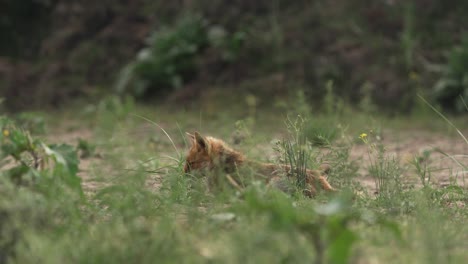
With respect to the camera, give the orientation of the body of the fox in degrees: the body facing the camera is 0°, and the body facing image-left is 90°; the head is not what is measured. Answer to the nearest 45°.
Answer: approximately 90°

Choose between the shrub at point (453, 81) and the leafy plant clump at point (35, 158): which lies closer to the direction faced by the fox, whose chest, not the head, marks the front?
the leafy plant clump

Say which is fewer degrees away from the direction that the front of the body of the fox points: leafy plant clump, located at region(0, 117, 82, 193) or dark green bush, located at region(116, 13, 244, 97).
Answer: the leafy plant clump

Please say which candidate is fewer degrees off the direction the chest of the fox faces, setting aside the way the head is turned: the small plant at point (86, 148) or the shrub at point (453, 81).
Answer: the small plant

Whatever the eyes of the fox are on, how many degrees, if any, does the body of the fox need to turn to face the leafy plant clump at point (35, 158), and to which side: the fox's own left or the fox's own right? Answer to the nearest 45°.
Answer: approximately 45° to the fox's own left

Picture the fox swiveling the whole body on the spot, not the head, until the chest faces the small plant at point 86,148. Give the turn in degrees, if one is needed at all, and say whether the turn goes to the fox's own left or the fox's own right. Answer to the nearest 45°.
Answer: approximately 45° to the fox's own right

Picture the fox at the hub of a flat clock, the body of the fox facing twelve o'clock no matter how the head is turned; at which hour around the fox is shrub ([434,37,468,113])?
The shrub is roughly at 4 o'clock from the fox.

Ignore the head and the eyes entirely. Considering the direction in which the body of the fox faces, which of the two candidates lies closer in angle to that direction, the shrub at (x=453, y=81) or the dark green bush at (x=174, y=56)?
the dark green bush

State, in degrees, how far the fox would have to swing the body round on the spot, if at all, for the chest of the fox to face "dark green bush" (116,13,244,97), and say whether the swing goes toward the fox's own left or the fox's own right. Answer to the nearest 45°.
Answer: approximately 90° to the fox's own right
